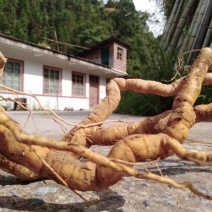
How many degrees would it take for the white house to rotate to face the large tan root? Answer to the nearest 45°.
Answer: approximately 45° to its right

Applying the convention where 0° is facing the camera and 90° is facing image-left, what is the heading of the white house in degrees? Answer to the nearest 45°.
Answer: approximately 315°
